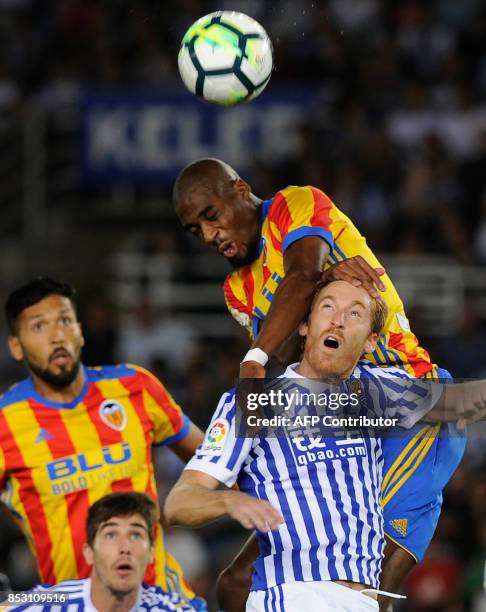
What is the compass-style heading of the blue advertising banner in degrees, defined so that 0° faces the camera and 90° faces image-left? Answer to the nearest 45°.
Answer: approximately 0°

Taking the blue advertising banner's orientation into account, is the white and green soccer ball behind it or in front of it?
in front
